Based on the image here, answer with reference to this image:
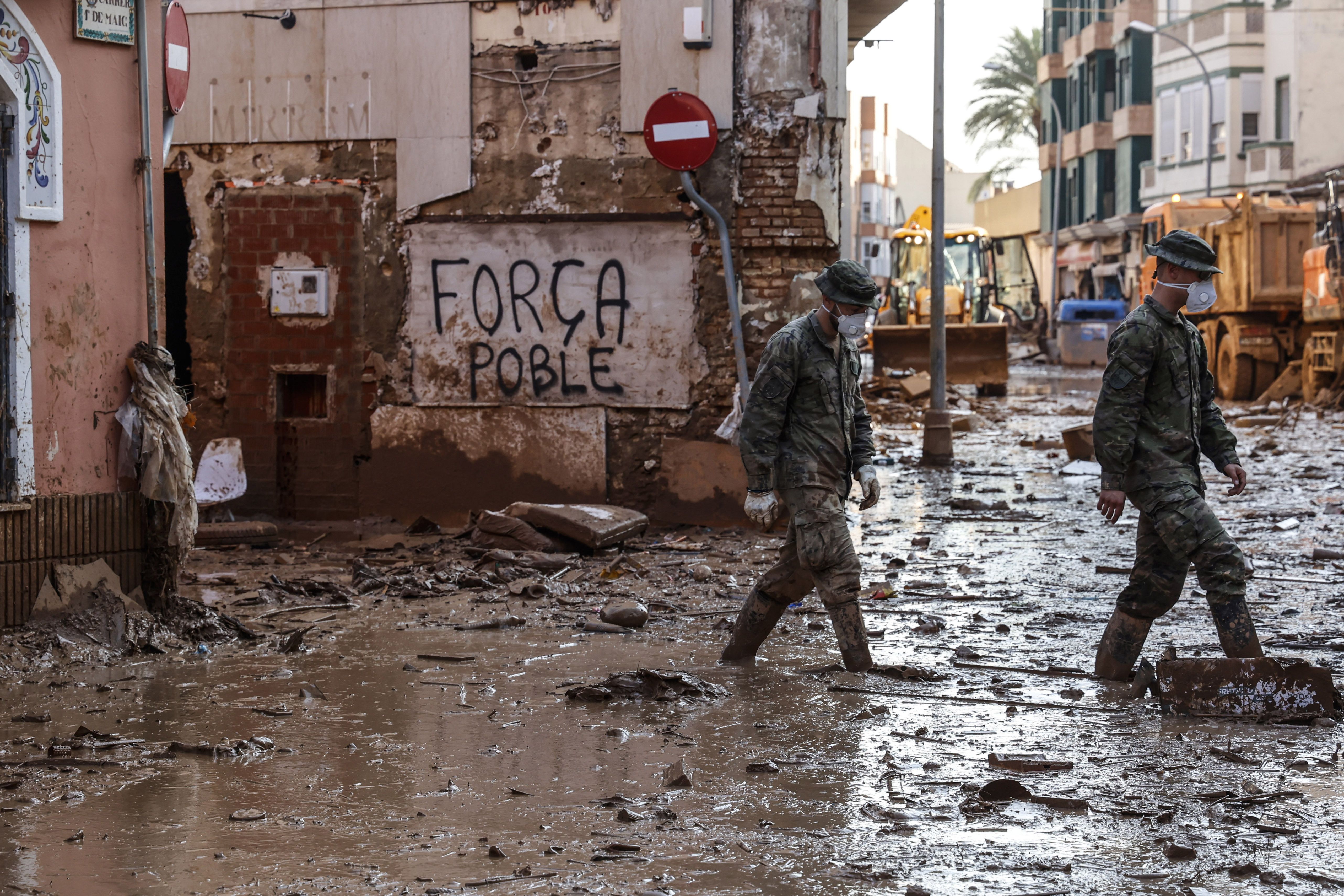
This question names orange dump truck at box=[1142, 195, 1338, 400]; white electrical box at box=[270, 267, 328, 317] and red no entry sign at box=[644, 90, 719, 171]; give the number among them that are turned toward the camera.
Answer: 2

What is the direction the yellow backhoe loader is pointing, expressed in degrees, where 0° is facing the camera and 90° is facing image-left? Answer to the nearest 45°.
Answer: approximately 0°

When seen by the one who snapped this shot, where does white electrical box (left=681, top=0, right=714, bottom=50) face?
facing the viewer

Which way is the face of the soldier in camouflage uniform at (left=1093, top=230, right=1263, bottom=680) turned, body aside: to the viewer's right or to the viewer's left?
to the viewer's right

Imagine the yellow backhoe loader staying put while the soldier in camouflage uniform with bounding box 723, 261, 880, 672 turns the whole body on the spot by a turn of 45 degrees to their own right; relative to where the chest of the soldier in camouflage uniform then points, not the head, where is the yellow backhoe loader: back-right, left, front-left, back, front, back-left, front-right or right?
back

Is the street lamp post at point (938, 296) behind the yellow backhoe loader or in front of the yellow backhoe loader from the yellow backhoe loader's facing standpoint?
in front

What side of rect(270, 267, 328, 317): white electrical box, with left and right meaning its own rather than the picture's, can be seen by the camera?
front

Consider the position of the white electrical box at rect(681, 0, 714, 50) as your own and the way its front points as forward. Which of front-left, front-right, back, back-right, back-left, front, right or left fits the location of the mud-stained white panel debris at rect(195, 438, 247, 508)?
right

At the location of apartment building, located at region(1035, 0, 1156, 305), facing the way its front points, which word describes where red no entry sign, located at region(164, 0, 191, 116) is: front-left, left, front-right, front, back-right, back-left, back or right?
front-left

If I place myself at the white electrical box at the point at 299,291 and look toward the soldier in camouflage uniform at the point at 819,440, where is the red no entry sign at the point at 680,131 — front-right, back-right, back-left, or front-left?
front-left

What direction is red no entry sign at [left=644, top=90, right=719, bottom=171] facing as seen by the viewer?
toward the camera

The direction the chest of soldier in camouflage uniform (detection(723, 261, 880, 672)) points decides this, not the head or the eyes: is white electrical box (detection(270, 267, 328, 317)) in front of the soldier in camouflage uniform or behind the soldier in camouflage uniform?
behind

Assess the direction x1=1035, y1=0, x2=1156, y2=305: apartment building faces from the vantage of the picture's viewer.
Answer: facing the viewer and to the left of the viewer
